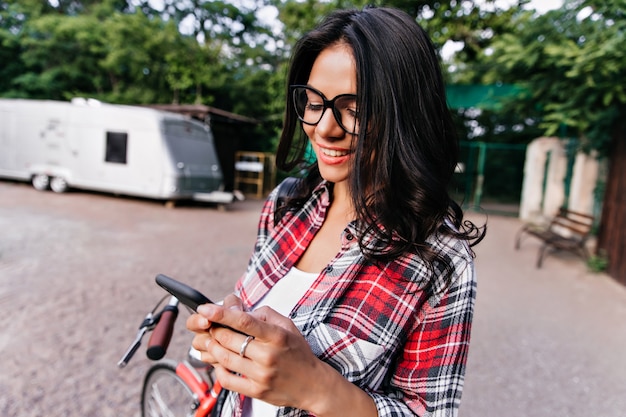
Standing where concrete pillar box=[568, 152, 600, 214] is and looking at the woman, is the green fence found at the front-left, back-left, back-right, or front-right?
back-right

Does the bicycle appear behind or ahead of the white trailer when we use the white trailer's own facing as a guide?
ahead

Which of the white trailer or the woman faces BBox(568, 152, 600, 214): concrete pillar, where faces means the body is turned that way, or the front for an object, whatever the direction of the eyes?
the white trailer

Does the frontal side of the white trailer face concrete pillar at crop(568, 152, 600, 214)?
yes

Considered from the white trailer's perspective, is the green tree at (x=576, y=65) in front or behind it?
in front

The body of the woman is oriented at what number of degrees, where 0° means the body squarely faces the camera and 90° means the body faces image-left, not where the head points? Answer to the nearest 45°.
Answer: approximately 45°

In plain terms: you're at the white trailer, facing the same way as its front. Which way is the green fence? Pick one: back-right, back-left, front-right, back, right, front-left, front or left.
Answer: front-left

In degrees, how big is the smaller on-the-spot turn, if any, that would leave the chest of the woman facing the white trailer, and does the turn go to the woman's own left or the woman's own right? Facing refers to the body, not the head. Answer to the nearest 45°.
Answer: approximately 90° to the woman's own right

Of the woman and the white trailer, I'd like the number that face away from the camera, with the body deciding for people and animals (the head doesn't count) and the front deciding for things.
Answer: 0

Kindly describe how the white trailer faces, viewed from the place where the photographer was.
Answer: facing the viewer and to the right of the viewer

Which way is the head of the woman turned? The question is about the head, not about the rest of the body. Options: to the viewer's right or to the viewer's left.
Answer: to the viewer's left

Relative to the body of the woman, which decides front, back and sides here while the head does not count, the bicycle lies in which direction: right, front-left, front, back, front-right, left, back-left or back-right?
right

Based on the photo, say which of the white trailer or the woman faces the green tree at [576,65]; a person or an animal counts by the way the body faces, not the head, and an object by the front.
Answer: the white trailer
